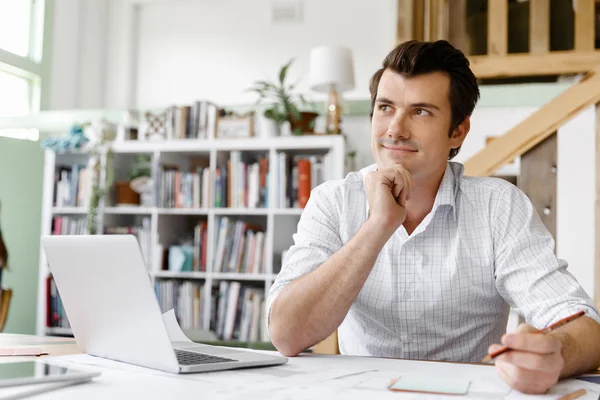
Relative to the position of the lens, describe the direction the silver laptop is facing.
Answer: facing away from the viewer and to the right of the viewer

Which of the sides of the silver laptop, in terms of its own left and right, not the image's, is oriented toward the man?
front

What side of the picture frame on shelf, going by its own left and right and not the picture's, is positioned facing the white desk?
front

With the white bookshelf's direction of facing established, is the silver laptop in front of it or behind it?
in front

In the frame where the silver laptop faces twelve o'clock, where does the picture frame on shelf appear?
The picture frame on shelf is roughly at 11 o'clock from the silver laptop.

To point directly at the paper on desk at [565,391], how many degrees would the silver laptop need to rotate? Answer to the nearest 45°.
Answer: approximately 45° to its right

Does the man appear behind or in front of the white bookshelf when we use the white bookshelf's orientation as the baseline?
in front
